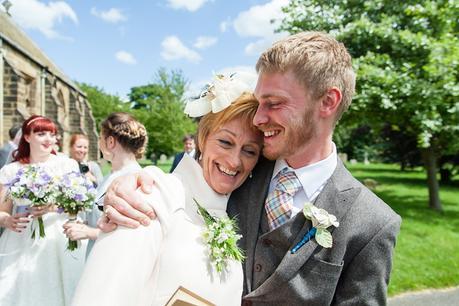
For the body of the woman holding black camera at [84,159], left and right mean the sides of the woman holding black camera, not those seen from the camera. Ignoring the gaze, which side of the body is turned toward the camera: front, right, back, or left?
front

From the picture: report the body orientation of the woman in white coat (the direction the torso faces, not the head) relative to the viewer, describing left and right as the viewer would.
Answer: facing the viewer and to the right of the viewer

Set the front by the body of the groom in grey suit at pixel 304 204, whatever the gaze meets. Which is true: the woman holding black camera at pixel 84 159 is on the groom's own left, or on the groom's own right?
on the groom's own right

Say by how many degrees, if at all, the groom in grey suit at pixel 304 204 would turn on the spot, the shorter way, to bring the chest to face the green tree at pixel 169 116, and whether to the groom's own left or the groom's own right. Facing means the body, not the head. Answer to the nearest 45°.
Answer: approximately 135° to the groom's own right

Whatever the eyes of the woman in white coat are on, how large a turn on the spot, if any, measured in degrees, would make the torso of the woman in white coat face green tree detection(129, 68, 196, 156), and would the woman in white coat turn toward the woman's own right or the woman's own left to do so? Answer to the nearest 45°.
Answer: approximately 135° to the woman's own left

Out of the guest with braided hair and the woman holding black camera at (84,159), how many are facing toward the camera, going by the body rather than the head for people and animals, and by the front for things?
1

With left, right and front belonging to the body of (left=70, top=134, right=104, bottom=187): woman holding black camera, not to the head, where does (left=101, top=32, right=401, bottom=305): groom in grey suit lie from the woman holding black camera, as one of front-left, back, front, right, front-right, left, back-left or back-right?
front

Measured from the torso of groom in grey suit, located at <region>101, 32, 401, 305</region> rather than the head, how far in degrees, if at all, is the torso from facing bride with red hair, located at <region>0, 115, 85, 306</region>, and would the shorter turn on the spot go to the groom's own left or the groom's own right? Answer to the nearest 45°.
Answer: approximately 90° to the groom's own right

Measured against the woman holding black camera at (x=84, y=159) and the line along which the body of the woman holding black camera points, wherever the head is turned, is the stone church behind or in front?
behind

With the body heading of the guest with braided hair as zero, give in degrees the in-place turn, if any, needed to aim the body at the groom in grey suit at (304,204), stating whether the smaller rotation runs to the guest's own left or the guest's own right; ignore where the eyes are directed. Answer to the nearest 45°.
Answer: approximately 135° to the guest's own left

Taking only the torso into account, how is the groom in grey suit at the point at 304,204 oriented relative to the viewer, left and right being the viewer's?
facing the viewer and to the left of the viewer

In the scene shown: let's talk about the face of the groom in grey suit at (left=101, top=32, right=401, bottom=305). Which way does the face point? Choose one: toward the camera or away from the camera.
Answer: toward the camera

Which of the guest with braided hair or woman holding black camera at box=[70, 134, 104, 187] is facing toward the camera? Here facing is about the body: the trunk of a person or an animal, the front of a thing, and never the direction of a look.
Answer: the woman holding black camera
